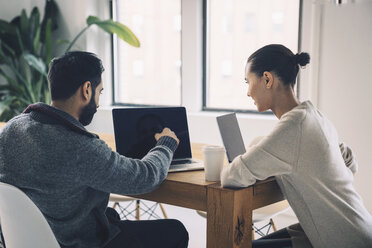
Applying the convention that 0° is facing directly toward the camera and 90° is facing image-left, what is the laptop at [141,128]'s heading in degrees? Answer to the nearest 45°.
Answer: approximately 0°

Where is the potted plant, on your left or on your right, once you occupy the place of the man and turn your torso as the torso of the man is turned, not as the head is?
on your left

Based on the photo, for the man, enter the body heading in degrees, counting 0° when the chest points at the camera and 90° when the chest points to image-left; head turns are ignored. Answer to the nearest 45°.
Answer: approximately 225°

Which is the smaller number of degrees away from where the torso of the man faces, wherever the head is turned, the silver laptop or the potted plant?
the silver laptop

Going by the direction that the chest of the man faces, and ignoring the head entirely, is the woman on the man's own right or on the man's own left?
on the man's own right

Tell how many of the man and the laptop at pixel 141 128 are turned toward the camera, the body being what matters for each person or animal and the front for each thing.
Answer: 1

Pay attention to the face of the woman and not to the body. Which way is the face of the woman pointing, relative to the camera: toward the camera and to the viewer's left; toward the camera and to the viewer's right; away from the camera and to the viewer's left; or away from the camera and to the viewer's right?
away from the camera and to the viewer's left
